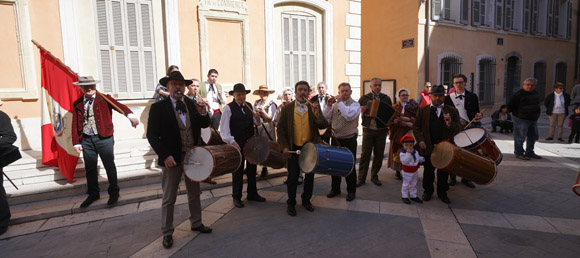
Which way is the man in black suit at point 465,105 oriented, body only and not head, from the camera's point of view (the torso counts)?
toward the camera

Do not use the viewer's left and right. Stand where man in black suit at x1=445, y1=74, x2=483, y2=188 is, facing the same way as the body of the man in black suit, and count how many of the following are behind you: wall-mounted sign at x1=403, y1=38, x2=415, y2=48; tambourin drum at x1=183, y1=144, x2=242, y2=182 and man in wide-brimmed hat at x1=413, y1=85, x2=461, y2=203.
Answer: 1

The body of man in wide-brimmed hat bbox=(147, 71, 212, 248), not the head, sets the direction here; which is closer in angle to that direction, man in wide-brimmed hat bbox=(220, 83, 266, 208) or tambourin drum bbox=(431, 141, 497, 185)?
the tambourin drum

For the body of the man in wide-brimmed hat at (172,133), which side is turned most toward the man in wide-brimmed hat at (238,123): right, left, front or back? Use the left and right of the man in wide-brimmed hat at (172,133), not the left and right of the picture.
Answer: left

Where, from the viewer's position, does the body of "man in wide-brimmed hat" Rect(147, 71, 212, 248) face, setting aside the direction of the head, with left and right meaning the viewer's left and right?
facing the viewer and to the right of the viewer

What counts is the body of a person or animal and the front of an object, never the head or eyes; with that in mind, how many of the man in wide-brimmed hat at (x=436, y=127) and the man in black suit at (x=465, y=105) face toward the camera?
2

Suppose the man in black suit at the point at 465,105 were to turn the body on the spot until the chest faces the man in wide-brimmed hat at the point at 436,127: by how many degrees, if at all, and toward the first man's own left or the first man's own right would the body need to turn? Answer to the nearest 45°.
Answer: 0° — they already face them

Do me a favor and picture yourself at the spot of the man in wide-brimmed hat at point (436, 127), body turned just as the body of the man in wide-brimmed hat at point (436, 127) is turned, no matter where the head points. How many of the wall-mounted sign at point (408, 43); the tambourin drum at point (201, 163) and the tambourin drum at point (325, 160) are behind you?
1

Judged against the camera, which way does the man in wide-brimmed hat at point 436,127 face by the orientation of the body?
toward the camera

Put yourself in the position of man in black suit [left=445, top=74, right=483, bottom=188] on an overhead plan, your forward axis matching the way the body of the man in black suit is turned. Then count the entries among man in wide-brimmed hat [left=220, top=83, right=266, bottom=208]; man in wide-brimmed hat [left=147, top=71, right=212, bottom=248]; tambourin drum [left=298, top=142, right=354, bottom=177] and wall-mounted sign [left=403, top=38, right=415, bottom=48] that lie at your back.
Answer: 1
